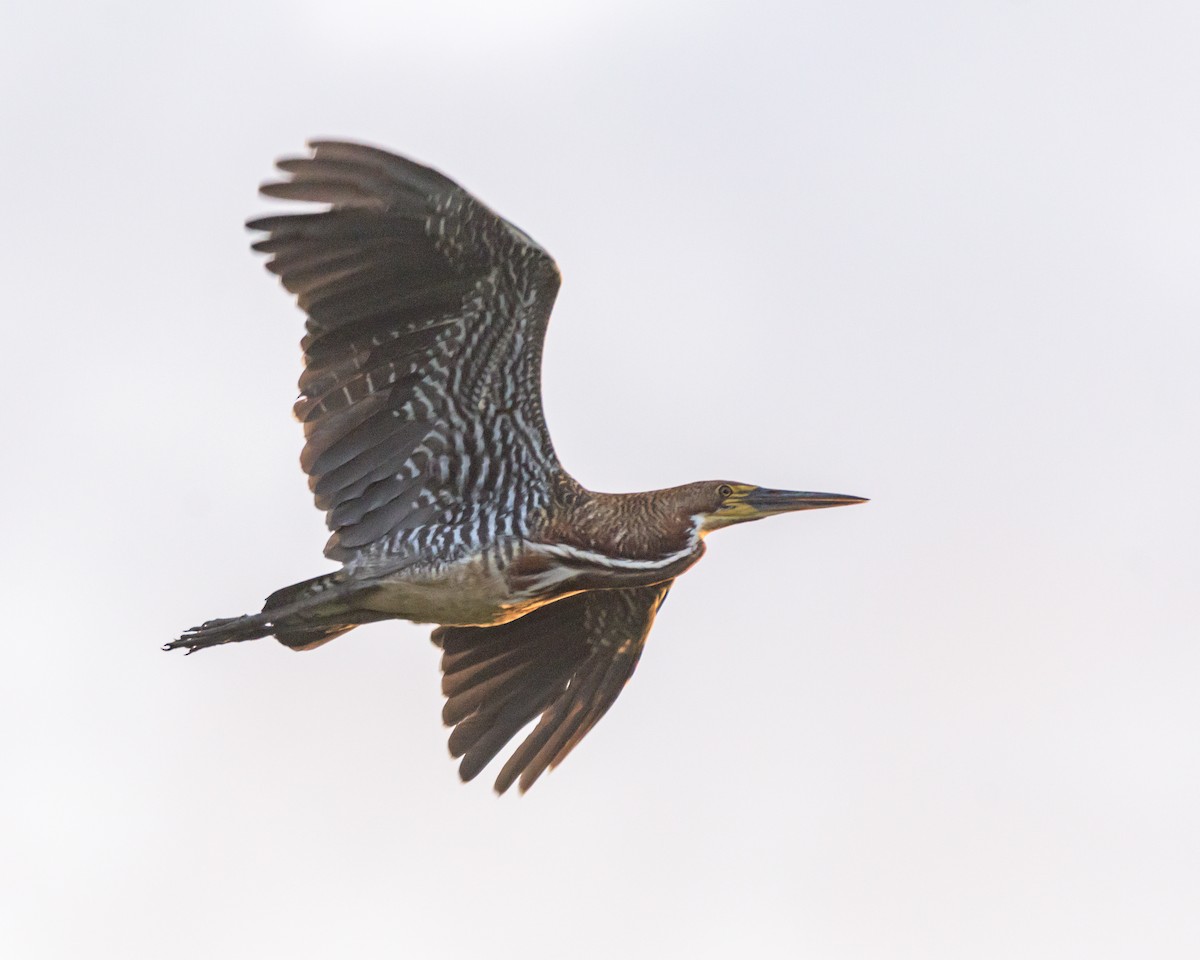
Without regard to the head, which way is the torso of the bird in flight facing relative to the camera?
to the viewer's right
